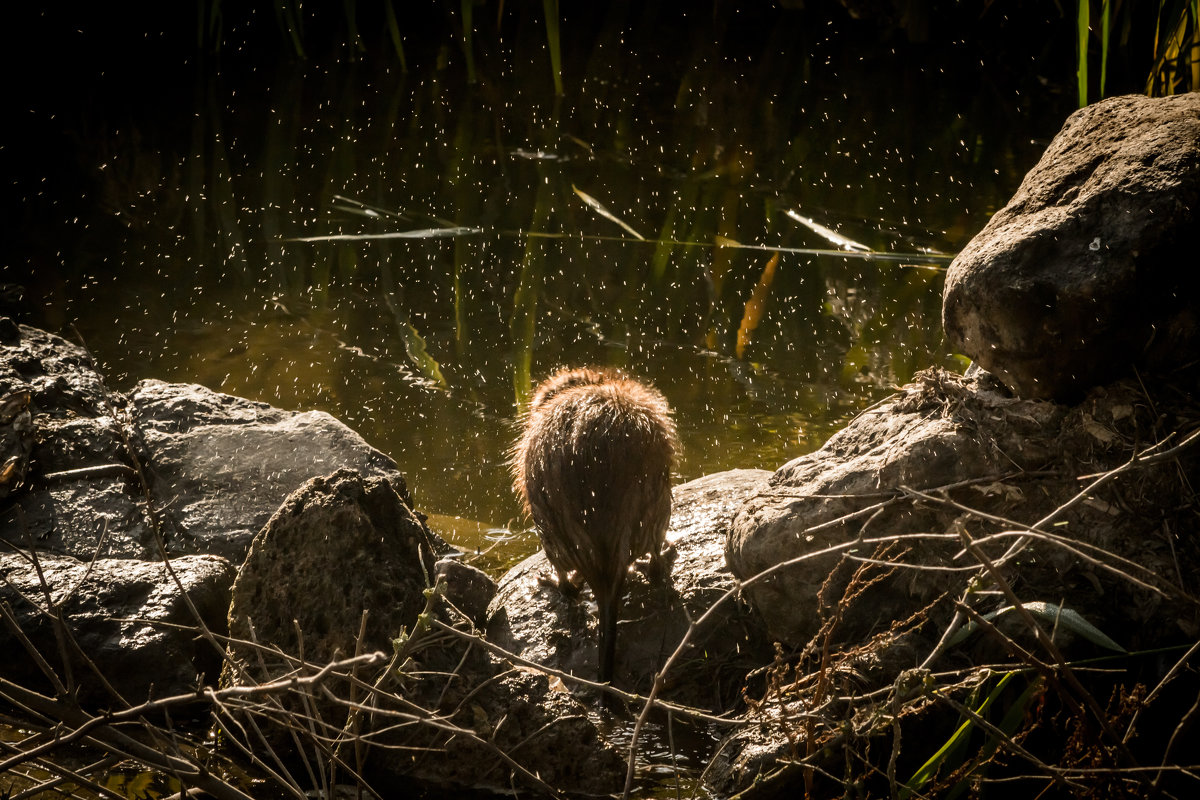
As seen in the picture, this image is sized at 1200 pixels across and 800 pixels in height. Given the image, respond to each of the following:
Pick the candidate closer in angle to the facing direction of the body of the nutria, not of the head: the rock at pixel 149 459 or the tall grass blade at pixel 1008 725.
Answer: the rock

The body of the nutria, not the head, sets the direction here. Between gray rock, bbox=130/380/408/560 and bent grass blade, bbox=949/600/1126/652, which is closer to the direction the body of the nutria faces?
the gray rock

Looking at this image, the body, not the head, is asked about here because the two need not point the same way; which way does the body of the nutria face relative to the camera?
away from the camera

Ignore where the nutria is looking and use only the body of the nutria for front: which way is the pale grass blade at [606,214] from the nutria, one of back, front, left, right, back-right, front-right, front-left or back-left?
front

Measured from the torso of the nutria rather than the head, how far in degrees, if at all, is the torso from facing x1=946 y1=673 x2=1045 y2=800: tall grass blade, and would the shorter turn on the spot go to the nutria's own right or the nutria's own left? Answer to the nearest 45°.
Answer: approximately 135° to the nutria's own right

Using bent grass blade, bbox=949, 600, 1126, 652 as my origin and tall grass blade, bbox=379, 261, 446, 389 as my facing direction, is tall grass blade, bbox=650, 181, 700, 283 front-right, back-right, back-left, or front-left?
front-right

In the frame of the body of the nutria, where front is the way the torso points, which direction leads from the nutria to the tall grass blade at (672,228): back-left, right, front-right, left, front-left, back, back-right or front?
front

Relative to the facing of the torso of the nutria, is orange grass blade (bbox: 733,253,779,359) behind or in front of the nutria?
in front

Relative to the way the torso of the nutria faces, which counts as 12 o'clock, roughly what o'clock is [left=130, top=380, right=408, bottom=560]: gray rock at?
The gray rock is roughly at 10 o'clock from the nutria.

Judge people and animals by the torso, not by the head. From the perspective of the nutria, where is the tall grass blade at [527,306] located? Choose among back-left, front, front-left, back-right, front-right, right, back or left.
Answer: front

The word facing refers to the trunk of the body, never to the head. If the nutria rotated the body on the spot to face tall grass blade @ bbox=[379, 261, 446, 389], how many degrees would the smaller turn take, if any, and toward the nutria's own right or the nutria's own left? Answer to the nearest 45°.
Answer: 0° — it already faces it

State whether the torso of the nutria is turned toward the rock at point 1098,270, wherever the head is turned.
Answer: no
